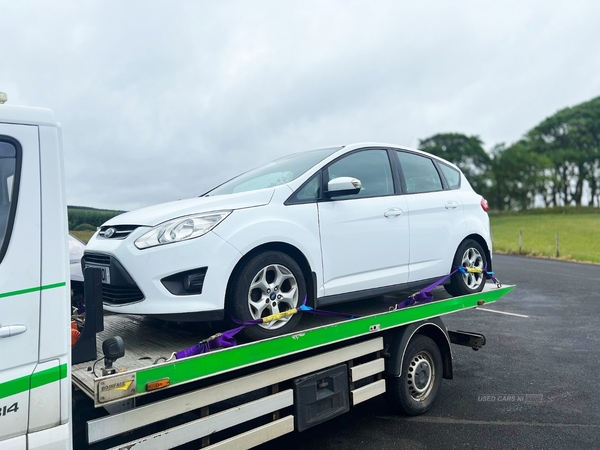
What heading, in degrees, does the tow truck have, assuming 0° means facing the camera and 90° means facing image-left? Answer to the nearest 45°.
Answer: approximately 45°

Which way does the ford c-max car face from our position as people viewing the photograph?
facing the viewer and to the left of the viewer
